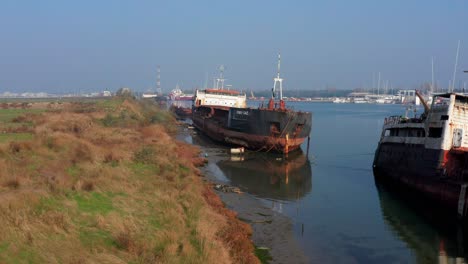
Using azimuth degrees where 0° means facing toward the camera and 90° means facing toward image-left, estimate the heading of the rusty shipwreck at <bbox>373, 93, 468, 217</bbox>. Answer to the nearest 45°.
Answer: approximately 315°
